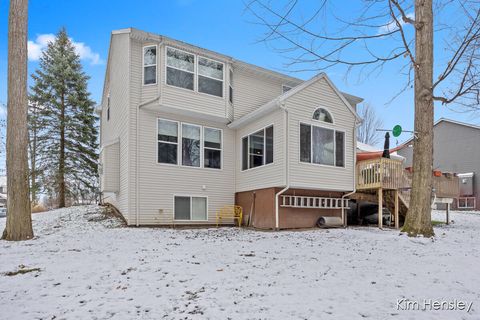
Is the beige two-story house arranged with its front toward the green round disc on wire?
no

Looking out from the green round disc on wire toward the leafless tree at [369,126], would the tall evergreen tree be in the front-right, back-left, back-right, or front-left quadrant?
front-left

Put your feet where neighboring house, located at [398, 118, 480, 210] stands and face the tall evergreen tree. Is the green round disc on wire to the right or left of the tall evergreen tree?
left

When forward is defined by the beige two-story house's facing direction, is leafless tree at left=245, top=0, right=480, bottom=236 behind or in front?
behind

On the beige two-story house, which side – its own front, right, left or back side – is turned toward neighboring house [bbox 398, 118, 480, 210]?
right

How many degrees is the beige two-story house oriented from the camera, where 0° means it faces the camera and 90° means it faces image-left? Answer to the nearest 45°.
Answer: approximately 135°
